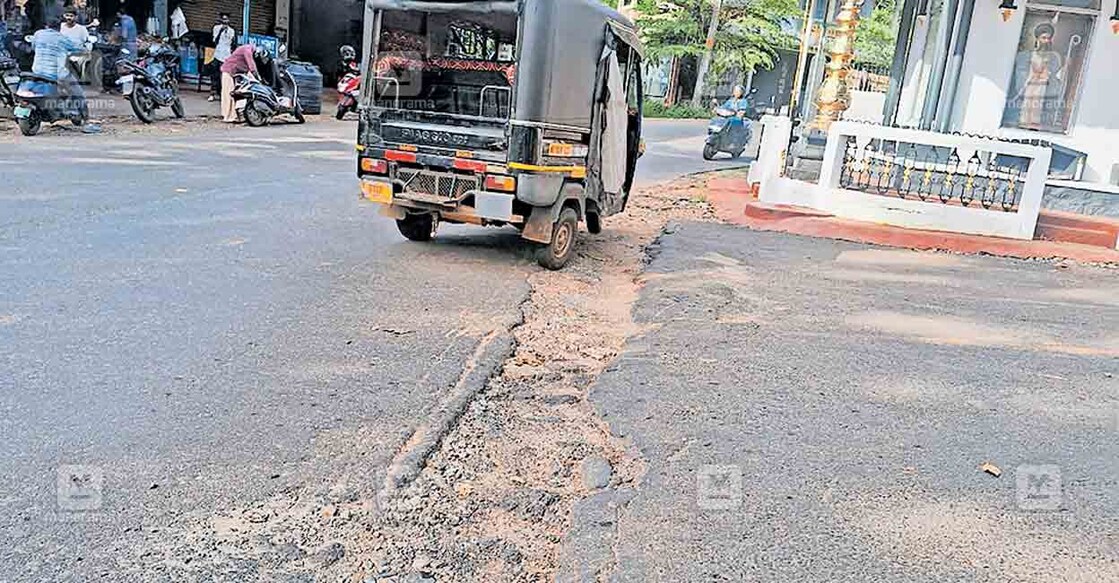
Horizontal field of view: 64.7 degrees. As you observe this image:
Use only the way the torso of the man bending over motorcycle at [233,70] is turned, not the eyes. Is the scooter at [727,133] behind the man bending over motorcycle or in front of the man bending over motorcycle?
in front

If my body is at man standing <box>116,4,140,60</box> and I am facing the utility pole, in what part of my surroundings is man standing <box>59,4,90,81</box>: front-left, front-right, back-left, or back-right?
back-right

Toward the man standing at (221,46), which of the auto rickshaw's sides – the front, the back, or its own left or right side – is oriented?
left

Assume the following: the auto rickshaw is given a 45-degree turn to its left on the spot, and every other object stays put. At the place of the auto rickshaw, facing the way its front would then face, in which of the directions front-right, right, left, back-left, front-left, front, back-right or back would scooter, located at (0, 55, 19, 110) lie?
front-left

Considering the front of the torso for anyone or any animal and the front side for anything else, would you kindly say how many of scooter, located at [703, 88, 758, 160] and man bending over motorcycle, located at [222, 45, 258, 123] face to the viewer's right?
1

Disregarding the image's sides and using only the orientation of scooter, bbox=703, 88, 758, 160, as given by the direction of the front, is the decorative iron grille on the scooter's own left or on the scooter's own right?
on the scooter's own left

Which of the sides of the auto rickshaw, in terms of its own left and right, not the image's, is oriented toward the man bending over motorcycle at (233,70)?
left

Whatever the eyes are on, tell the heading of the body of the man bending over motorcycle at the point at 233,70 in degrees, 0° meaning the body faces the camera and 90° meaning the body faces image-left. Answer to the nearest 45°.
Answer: approximately 270°

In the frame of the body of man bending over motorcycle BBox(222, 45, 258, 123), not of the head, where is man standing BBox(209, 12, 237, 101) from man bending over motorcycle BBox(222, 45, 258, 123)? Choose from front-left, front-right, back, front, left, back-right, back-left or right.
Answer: left

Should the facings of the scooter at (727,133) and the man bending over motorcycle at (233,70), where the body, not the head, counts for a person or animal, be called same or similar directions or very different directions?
very different directions

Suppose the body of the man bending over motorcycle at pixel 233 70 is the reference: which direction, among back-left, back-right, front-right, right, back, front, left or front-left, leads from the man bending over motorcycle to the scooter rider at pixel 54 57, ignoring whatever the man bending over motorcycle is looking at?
back-right

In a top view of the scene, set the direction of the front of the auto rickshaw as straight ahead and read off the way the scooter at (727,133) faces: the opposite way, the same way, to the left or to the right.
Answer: the opposite way

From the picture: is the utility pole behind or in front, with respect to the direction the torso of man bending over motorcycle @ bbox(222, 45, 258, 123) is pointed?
in front

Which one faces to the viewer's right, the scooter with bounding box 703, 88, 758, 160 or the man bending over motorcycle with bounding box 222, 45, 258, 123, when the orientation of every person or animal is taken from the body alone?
the man bending over motorcycle
